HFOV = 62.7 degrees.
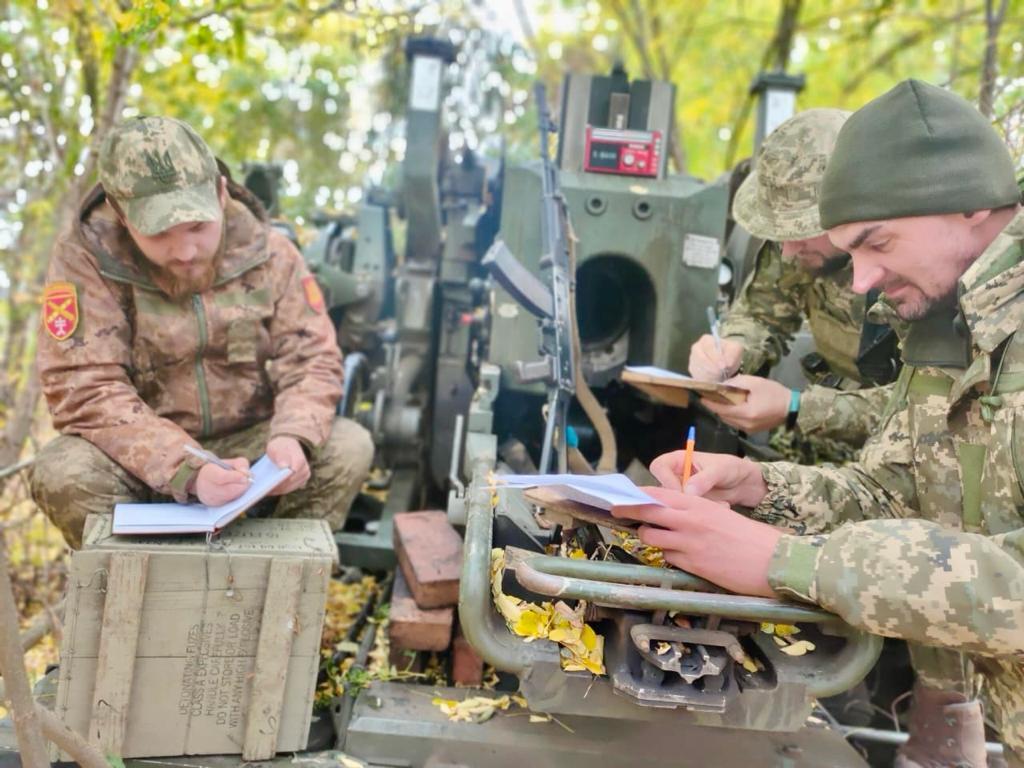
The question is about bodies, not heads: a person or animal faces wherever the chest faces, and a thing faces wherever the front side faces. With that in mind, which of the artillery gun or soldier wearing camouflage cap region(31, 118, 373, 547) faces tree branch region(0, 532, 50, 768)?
the soldier wearing camouflage cap

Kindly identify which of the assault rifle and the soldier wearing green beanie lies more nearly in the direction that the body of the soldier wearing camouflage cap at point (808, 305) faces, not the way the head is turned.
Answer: the assault rifle

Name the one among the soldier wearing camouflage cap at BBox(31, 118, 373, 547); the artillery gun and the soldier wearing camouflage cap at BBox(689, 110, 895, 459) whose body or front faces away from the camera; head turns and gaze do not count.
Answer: the artillery gun

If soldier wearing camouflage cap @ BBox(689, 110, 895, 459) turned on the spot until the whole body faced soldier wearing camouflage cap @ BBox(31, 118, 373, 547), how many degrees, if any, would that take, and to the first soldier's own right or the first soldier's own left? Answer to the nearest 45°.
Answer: approximately 45° to the first soldier's own right

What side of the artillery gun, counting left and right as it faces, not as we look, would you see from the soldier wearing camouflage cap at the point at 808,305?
right

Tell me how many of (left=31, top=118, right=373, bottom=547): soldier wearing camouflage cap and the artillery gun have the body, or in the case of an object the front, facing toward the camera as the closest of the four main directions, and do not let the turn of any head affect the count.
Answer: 1

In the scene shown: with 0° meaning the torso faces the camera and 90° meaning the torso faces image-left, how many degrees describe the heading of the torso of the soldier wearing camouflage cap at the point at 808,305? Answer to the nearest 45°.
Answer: approximately 45°

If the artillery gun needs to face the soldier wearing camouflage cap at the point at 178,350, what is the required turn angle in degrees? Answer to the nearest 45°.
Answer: approximately 90° to its left

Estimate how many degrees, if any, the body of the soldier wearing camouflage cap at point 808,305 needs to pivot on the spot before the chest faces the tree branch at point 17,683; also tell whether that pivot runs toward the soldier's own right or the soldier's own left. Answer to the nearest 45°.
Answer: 0° — they already face it

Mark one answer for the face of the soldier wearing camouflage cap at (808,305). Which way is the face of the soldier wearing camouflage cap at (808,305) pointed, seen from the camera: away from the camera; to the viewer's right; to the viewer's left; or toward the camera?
to the viewer's left

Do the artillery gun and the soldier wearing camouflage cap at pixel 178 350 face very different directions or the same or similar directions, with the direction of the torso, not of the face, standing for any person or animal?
very different directions

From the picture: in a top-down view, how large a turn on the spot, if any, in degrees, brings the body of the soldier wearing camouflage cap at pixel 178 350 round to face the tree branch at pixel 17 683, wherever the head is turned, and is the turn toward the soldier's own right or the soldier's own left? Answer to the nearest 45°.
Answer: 0° — they already face it

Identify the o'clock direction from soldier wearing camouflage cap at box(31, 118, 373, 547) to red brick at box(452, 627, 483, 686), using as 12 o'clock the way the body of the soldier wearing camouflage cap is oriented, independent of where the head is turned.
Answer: The red brick is roughly at 10 o'clock from the soldier wearing camouflage cap.

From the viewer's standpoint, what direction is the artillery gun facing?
away from the camera

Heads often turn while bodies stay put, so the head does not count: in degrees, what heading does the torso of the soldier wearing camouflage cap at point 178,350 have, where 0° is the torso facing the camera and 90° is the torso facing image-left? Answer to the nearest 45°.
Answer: approximately 0°
